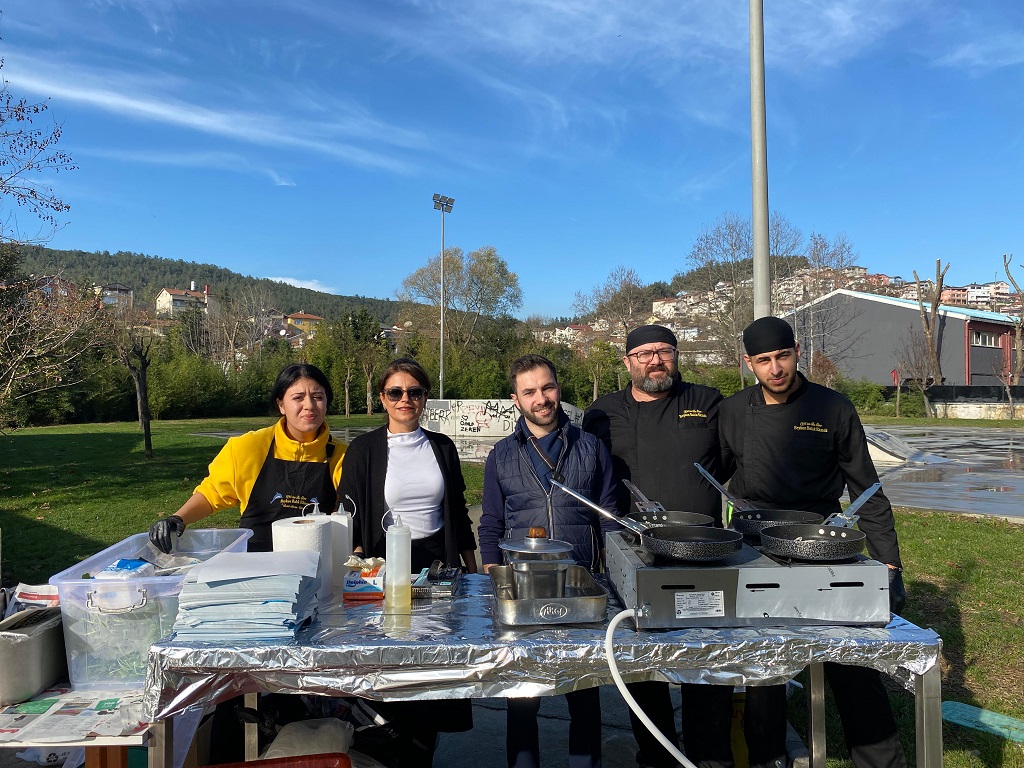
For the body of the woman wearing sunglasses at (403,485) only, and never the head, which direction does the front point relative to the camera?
toward the camera

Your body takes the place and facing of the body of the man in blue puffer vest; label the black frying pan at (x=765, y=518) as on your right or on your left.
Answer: on your left

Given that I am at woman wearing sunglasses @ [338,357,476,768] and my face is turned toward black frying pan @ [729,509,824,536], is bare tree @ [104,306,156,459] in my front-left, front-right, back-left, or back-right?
back-left

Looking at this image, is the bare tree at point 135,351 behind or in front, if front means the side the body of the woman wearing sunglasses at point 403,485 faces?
behind

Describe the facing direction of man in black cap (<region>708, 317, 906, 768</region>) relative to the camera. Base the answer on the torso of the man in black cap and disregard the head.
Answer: toward the camera

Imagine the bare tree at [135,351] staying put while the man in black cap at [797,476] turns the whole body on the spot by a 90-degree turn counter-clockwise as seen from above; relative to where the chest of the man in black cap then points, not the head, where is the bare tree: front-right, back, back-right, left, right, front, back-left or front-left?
back-left

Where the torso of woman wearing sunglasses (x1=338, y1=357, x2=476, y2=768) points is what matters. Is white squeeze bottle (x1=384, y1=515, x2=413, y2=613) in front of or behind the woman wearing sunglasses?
in front

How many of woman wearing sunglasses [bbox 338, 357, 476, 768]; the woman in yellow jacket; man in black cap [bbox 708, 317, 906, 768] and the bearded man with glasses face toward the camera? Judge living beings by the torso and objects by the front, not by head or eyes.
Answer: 4

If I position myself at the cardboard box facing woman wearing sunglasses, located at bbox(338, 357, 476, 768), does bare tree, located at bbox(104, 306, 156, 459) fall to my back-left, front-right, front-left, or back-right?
front-left
